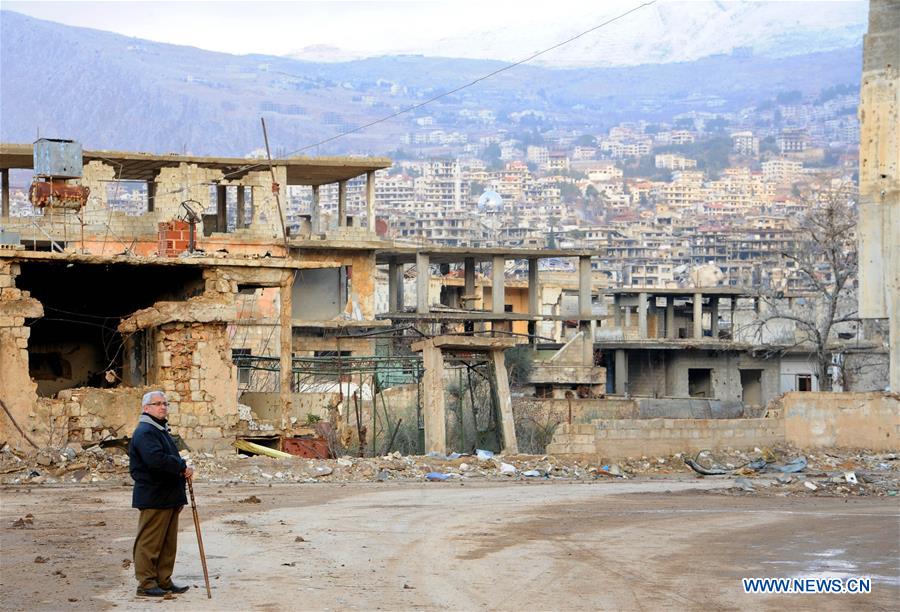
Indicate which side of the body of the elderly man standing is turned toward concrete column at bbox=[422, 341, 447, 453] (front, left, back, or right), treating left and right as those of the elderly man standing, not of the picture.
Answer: left

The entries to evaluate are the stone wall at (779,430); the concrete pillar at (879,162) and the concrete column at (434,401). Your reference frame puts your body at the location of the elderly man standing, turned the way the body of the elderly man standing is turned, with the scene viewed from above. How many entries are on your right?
0

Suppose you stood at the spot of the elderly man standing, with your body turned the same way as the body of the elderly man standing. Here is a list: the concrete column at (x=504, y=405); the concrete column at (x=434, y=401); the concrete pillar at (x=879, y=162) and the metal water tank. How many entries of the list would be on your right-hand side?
0

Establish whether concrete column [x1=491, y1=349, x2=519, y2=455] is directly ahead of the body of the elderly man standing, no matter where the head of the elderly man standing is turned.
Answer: no

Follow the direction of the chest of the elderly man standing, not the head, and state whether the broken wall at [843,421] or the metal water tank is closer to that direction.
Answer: the broken wall

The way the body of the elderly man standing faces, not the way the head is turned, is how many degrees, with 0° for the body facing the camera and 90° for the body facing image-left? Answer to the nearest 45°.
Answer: approximately 270°

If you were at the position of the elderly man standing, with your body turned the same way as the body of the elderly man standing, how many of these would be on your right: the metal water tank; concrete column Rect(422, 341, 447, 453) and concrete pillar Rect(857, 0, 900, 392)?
0

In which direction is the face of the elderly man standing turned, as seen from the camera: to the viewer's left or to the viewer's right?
to the viewer's right

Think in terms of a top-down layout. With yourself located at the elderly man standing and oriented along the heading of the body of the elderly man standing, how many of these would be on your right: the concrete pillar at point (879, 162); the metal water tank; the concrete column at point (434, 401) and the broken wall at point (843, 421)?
0

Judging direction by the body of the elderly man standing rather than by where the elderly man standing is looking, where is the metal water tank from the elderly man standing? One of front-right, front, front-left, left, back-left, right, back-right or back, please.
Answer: left

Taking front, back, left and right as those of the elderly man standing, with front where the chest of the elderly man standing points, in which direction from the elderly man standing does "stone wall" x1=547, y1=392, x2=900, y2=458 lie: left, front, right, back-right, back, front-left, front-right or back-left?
front-left
